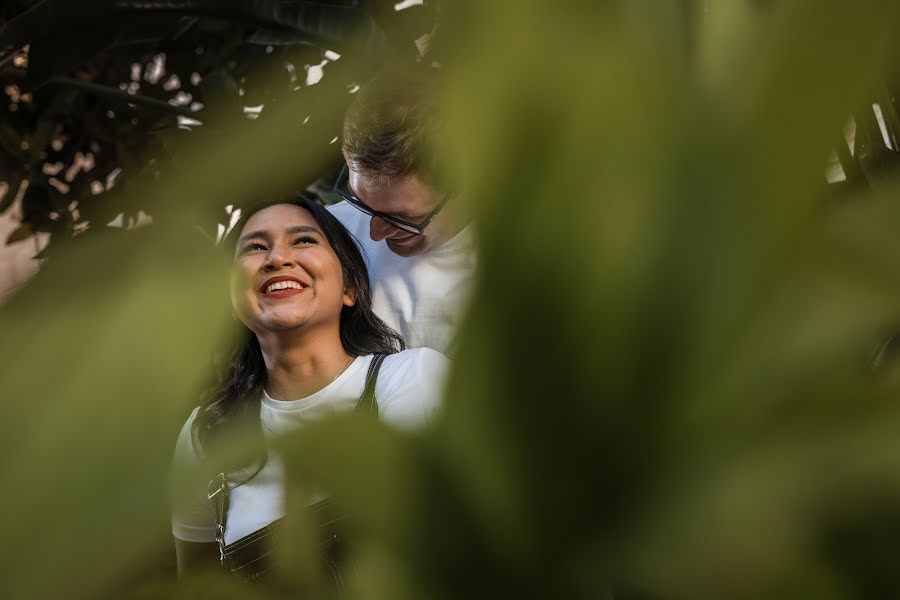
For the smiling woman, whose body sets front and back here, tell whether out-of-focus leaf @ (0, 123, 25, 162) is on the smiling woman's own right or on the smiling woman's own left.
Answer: on the smiling woman's own right

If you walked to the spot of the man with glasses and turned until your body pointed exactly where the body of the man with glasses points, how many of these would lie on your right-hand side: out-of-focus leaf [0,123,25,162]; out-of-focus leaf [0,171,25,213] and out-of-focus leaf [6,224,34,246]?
3

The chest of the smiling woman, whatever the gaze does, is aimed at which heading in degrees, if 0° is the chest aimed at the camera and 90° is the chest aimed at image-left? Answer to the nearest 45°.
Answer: approximately 45°

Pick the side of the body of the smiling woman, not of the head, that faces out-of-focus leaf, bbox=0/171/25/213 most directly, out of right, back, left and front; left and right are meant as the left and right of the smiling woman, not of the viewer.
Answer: right

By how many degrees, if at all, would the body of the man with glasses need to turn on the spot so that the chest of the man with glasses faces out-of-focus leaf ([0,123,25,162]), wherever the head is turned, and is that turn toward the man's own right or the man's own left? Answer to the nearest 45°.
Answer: approximately 90° to the man's own right

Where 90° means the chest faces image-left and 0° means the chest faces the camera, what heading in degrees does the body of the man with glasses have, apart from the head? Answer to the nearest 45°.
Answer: approximately 45°

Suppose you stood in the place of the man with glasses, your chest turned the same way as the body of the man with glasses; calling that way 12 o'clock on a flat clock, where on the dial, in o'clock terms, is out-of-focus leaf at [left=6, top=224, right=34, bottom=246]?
The out-of-focus leaf is roughly at 3 o'clock from the man with glasses.
